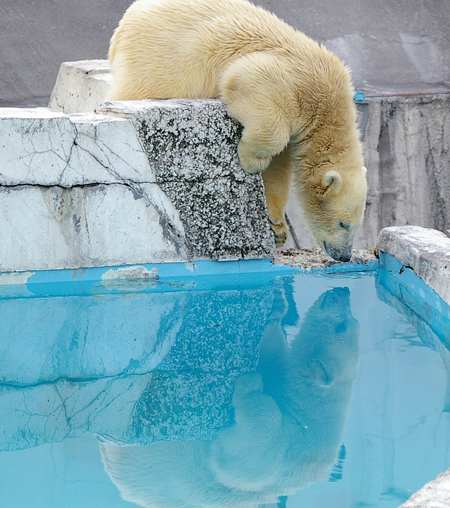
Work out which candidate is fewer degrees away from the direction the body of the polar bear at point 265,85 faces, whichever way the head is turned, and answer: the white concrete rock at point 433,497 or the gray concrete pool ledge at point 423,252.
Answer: the gray concrete pool ledge

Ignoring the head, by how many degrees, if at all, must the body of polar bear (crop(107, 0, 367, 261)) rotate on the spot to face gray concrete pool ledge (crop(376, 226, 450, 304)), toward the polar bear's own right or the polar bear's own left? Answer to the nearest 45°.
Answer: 0° — it already faces it

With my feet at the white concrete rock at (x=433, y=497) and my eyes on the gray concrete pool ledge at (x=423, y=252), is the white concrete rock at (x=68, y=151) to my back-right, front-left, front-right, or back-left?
front-left

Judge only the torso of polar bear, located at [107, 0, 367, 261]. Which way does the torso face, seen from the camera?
to the viewer's right

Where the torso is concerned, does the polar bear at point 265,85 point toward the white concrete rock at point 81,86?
no

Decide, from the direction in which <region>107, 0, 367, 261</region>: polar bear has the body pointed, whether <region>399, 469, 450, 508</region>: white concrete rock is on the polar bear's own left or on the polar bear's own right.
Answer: on the polar bear's own right

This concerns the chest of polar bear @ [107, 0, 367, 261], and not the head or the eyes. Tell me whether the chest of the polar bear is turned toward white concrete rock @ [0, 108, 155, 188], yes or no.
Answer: no
